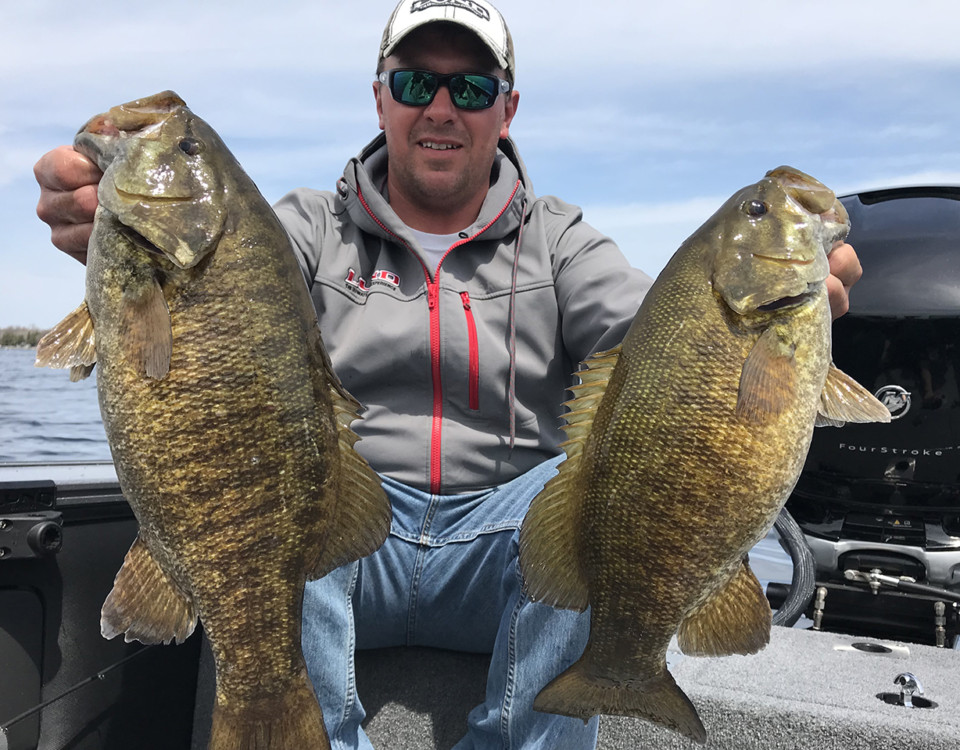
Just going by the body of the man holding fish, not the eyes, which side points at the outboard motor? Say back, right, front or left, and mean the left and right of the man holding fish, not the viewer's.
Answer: left

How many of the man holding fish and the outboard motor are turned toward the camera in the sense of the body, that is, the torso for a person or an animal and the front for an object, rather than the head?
2

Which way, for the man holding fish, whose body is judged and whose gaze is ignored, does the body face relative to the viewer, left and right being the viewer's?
facing the viewer

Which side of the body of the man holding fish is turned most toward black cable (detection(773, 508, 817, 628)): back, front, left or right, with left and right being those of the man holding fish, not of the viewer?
left

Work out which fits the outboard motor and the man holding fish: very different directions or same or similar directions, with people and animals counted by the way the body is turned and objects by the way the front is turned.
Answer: same or similar directions

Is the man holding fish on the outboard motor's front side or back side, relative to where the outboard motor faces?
on the front side

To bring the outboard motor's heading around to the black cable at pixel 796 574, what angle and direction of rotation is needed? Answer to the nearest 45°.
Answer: approximately 45° to its right

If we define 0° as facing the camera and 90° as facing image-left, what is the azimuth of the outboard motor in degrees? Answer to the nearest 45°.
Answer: approximately 0°

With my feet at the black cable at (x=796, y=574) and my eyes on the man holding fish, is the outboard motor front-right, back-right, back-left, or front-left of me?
back-right
